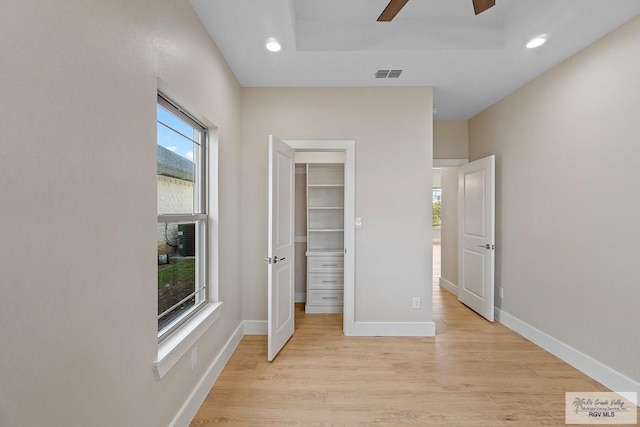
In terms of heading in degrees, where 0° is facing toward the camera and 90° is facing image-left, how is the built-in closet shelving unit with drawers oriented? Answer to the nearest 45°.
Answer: approximately 0°

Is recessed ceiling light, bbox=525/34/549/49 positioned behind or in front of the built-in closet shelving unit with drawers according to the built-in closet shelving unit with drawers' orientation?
in front

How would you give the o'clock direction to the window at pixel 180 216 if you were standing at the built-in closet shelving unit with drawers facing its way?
The window is roughly at 1 o'clock from the built-in closet shelving unit with drawers.

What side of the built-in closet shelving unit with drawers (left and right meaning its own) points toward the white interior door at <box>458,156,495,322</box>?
left

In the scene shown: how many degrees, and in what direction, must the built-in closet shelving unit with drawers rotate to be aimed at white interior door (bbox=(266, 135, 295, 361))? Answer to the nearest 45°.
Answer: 0° — it already faces it
